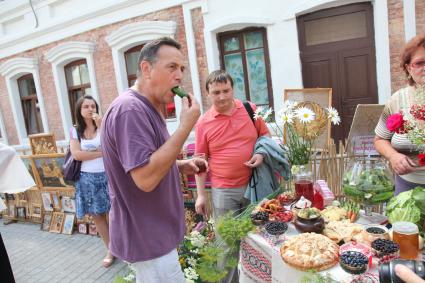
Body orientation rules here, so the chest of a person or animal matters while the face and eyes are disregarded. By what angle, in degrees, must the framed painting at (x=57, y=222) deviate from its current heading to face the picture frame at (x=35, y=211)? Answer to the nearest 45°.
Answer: approximately 135° to its right

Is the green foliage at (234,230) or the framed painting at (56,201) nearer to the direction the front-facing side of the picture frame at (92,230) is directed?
the green foliage

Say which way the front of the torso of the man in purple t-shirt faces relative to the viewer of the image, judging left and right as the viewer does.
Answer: facing to the right of the viewer

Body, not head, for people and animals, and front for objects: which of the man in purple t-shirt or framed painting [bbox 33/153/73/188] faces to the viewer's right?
the man in purple t-shirt

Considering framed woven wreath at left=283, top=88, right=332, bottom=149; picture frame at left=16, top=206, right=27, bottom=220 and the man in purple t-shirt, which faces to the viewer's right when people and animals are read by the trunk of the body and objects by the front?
the man in purple t-shirt

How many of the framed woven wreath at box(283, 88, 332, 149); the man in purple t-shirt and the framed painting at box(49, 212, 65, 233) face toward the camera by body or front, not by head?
2

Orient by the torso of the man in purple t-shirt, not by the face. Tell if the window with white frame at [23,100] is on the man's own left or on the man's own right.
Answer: on the man's own left

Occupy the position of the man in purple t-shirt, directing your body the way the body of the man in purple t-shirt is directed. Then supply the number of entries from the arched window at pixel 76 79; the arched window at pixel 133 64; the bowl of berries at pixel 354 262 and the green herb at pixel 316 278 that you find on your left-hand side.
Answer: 2

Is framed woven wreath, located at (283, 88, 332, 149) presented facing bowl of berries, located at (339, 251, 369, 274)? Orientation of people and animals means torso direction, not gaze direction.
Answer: yes

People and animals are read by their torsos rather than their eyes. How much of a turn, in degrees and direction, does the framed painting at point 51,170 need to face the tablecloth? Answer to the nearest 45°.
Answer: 0° — it already faces it

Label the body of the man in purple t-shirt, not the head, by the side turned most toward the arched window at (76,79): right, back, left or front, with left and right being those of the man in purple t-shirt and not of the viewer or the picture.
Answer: left
